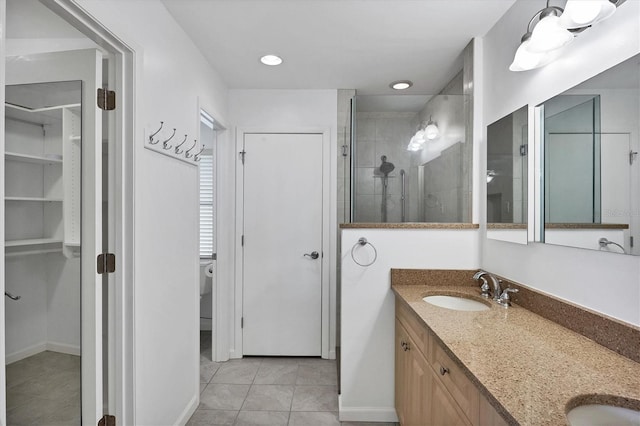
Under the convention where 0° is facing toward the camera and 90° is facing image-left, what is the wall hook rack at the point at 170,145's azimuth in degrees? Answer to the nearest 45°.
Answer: approximately 315°

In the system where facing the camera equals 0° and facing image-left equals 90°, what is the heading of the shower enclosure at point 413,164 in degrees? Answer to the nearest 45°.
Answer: approximately 0°

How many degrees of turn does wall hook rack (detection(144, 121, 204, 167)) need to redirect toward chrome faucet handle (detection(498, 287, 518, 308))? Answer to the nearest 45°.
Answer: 0° — it already faces it

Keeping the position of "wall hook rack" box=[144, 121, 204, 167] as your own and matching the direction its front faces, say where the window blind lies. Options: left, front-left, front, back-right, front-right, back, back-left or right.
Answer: back-left

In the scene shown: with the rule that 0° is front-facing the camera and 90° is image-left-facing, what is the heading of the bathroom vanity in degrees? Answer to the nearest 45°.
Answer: approximately 45°
